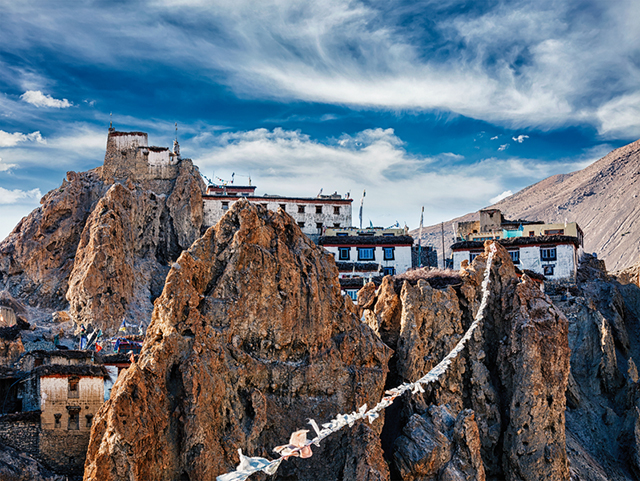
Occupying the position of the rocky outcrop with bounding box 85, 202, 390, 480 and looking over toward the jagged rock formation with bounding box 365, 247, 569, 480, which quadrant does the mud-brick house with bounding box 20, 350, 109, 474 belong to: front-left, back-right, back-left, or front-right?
back-left

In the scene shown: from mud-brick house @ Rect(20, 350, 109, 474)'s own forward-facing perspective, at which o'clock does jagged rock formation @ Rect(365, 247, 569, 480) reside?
The jagged rock formation is roughly at 10 o'clock from the mud-brick house.

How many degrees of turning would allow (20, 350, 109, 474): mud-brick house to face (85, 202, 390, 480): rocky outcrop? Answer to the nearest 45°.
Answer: approximately 45° to its left

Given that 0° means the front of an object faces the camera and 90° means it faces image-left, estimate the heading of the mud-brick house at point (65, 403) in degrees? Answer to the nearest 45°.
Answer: approximately 0°
